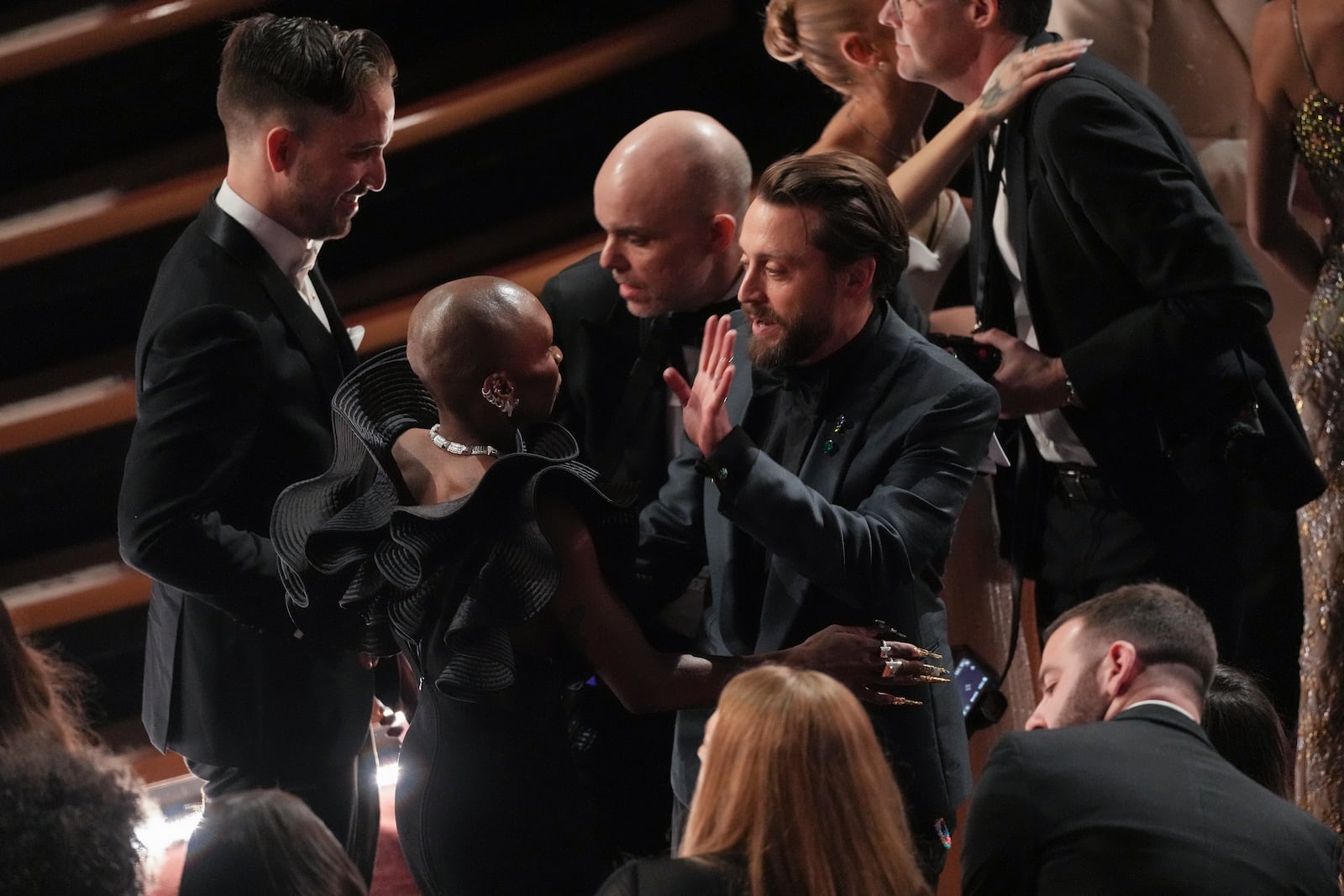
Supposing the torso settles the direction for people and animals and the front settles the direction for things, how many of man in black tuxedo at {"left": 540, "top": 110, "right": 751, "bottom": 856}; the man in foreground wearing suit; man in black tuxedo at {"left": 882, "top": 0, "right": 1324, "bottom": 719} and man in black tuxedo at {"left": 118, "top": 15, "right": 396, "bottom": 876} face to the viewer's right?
1

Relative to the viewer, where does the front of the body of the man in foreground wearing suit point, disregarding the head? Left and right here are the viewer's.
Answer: facing away from the viewer and to the left of the viewer

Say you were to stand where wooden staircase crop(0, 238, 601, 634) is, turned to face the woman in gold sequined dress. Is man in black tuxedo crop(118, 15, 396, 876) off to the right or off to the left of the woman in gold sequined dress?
right

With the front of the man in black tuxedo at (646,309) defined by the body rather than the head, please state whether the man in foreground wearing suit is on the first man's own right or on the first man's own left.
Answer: on the first man's own left

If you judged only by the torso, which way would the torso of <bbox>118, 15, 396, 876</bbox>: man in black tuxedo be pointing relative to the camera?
to the viewer's right

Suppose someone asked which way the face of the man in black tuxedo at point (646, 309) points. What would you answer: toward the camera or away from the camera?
toward the camera

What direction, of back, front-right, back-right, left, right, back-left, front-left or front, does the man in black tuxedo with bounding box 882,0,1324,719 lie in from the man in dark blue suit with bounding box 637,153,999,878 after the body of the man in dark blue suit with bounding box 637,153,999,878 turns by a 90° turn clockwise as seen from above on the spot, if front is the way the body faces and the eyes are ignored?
right

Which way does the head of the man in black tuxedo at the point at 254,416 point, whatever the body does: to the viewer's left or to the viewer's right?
to the viewer's right

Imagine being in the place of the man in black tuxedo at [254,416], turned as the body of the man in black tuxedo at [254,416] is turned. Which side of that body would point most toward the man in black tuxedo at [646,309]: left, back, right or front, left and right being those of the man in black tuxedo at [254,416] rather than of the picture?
front

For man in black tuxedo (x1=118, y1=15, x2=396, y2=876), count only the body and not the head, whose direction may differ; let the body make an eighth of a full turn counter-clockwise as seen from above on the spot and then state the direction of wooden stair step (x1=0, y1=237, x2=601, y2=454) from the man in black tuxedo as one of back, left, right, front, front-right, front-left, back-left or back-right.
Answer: front-left

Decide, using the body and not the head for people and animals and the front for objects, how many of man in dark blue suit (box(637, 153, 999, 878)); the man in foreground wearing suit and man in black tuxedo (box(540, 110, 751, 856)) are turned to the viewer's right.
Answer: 0

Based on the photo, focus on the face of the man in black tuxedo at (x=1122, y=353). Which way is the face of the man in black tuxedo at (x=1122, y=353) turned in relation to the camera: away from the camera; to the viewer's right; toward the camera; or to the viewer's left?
to the viewer's left

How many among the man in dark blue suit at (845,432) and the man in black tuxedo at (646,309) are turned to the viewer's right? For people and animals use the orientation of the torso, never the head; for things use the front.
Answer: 0

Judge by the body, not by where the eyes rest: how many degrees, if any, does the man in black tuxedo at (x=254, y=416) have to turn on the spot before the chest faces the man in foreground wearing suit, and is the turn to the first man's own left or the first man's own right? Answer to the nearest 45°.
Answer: approximately 45° to the first man's own right
